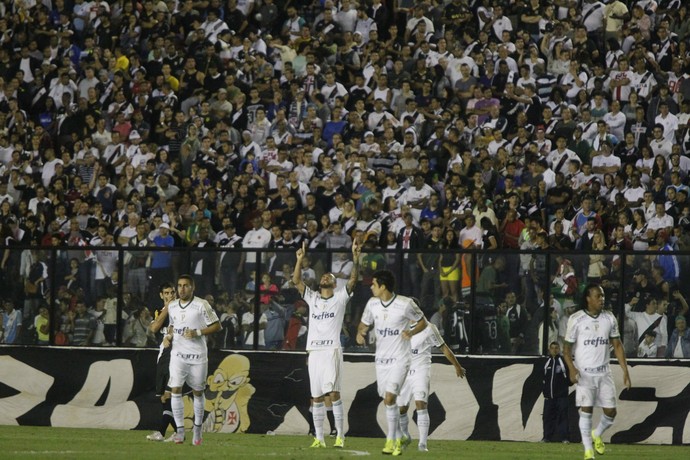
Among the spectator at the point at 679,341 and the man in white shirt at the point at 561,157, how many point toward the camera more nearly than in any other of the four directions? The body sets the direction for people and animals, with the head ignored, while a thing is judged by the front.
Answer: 2

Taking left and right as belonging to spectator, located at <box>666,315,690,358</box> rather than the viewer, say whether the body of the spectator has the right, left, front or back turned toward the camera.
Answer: front

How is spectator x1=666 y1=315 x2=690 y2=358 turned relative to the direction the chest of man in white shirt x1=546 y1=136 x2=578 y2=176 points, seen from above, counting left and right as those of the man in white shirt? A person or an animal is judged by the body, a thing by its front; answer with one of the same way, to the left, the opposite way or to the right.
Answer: the same way

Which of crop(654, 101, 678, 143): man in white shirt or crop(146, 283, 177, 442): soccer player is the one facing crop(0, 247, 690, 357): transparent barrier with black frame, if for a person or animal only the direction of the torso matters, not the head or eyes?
the man in white shirt

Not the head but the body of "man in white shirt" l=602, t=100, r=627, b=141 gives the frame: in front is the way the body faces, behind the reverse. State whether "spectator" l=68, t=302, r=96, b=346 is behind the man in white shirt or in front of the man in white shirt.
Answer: in front

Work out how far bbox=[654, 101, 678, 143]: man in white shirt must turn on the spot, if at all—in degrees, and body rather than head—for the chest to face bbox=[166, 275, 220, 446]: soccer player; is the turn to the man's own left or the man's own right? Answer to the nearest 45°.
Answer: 0° — they already face them

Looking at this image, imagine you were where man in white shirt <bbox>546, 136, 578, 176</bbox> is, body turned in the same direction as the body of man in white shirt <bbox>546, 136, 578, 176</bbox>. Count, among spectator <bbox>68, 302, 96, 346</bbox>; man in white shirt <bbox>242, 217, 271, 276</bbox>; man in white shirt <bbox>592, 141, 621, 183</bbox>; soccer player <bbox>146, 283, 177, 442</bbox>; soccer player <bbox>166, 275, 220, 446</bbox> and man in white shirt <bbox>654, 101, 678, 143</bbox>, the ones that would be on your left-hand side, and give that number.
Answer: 2

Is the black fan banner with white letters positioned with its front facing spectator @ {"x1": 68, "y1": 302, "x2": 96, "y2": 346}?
no

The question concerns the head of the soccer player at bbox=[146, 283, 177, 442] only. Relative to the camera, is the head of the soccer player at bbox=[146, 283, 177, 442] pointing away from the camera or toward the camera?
toward the camera

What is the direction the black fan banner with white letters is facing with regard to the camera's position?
facing the viewer

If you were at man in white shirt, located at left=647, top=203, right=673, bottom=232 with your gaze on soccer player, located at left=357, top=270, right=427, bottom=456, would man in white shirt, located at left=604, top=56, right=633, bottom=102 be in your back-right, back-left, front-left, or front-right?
back-right

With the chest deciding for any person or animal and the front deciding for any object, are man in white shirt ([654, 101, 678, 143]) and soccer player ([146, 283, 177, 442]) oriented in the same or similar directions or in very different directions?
same or similar directions

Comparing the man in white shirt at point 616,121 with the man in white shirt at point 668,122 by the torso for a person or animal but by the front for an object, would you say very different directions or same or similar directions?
same or similar directions

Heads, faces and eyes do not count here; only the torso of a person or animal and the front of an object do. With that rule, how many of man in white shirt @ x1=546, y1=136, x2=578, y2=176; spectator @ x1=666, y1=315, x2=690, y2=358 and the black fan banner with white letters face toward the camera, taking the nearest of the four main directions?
3

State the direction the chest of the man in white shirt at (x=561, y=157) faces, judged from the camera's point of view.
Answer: toward the camera

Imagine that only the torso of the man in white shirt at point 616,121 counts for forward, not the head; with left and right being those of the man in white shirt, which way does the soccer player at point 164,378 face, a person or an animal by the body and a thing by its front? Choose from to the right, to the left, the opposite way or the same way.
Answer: the same way

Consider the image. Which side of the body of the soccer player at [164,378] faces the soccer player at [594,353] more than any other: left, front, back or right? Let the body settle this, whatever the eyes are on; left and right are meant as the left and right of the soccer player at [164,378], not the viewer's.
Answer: left
